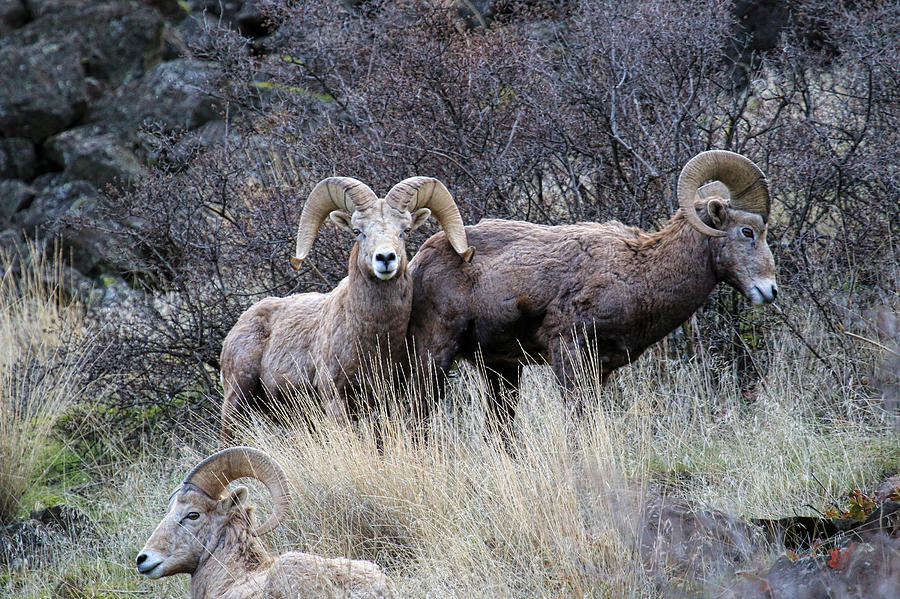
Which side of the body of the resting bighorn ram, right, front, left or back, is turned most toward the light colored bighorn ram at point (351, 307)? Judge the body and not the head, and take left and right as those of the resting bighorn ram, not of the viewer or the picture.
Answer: right

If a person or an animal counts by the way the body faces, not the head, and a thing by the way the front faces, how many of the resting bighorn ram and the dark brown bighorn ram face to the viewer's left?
1

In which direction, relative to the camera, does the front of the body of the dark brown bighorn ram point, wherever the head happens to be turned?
to the viewer's right

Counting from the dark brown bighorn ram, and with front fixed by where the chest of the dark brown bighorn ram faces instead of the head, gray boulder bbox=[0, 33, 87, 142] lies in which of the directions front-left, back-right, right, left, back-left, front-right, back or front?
back-left

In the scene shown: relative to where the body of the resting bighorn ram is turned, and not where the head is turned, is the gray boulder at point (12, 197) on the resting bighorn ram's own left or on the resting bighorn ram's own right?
on the resting bighorn ram's own right

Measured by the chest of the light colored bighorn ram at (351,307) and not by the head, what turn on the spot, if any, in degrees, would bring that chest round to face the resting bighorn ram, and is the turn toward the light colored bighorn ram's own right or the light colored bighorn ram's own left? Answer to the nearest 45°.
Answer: approximately 45° to the light colored bighorn ram's own right

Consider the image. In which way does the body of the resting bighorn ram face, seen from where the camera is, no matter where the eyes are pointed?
to the viewer's left

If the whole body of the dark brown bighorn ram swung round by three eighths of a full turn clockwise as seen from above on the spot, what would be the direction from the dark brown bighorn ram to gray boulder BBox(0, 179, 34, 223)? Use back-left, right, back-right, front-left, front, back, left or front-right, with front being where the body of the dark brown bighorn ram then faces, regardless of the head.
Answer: right

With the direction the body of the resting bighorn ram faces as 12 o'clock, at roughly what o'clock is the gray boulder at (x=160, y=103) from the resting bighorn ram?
The gray boulder is roughly at 3 o'clock from the resting bighorn ram.

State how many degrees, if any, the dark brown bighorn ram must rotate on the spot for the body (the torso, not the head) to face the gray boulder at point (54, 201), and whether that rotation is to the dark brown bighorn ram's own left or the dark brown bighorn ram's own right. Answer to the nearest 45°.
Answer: approximately 135° to the dark brown bighorn ram's own left

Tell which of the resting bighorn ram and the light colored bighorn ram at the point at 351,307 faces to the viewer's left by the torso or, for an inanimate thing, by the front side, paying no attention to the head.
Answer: the resting bighorn ram

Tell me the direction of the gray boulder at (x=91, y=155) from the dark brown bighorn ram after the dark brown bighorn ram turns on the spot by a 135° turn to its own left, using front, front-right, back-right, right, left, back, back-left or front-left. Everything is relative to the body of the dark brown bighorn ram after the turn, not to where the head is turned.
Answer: front

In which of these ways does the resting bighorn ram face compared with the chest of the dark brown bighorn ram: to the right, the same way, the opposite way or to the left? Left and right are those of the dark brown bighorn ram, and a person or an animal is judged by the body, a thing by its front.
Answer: the opposite way

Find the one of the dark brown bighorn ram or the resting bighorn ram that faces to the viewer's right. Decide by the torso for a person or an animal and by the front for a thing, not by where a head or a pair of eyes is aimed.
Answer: the dark brown bighorn ram
